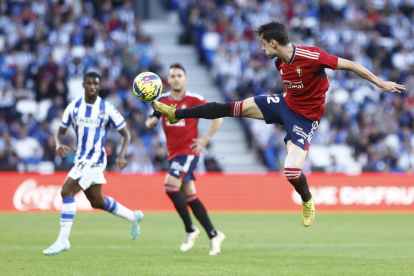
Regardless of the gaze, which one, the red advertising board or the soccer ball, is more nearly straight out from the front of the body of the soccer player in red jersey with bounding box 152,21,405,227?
the soccer ball

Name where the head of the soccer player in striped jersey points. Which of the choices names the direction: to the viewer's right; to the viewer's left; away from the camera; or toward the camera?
toward the camera

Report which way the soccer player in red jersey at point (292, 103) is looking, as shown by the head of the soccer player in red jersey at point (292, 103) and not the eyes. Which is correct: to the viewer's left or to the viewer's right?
to the viewer's left

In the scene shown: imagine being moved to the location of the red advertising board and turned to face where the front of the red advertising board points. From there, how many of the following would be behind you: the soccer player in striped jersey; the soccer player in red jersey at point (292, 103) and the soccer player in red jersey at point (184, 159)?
0

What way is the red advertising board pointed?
toward the camera

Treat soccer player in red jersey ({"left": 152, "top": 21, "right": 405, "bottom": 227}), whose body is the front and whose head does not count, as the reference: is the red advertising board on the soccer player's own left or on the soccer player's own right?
on the soccer player's own right

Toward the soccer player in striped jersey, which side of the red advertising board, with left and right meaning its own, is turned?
front

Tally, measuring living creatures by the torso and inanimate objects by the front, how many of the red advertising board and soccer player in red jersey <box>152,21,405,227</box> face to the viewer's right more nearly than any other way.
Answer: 0

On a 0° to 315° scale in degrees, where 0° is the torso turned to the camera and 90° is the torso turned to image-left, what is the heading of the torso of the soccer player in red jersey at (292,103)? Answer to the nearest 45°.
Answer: approximately 45°

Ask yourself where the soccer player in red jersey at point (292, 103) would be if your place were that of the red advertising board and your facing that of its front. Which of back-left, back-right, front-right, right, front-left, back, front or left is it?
front

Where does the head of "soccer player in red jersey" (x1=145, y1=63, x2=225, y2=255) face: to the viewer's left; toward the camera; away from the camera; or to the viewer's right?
toward the camera

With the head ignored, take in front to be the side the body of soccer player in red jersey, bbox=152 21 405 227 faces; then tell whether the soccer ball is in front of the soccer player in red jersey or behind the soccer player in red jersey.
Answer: in front
